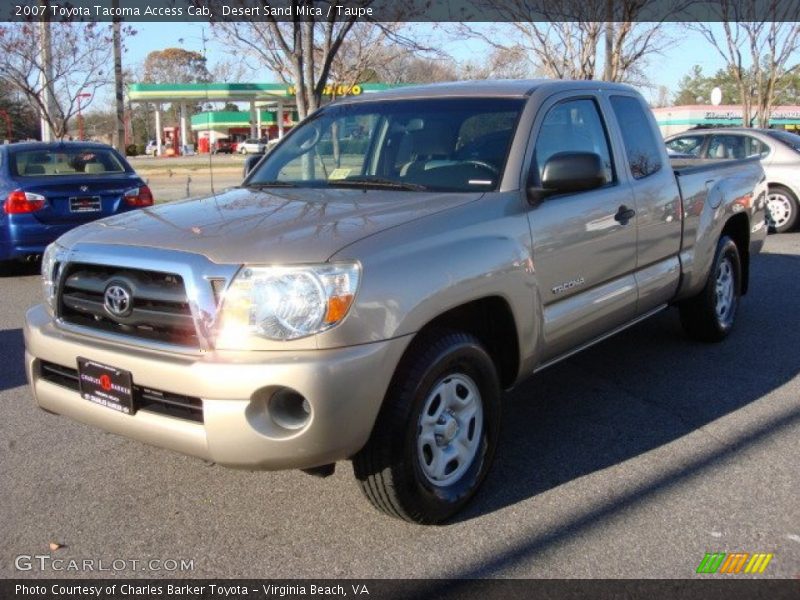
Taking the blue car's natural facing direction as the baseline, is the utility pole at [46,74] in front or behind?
in front

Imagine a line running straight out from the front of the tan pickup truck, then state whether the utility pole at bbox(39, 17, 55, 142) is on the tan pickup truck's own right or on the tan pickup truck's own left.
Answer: on the tan pickup truck's own right

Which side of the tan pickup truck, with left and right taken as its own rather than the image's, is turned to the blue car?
right

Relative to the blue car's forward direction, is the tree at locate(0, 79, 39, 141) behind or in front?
in front

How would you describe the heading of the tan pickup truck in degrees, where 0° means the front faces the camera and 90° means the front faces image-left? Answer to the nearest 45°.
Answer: approximately 45°

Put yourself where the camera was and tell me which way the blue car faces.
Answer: facing away from the viewer and to the left of the viewer
